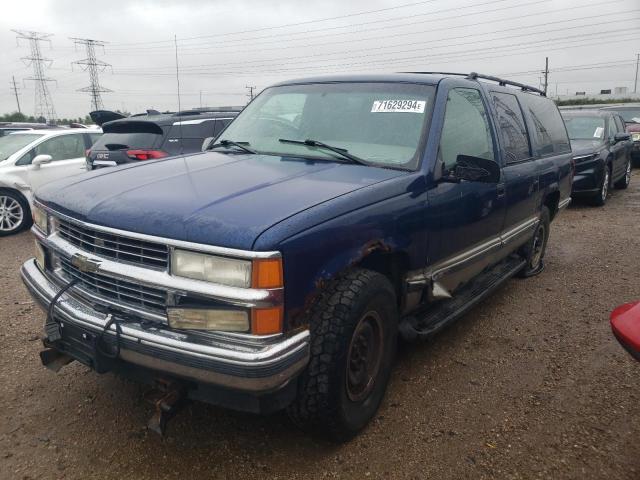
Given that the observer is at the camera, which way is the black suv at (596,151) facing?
facing the viewer and to the left of the viewer

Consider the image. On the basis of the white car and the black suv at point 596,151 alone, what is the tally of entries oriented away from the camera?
0

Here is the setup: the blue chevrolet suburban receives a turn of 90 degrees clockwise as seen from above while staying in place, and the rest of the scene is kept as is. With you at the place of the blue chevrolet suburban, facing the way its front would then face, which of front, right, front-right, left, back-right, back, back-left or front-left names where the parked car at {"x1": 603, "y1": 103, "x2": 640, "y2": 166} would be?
right

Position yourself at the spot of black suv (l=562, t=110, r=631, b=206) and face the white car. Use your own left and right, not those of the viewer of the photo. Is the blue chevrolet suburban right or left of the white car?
left

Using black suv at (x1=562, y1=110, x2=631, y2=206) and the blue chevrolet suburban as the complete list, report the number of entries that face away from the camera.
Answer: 0

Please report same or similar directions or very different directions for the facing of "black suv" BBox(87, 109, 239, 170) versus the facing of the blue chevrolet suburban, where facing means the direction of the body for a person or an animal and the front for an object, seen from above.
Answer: very different directions

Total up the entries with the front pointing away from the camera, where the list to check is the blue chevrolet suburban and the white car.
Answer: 0

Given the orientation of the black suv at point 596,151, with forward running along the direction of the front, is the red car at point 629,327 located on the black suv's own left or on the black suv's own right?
on the black suv's own left

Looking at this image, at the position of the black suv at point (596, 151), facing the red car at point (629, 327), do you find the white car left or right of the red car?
right

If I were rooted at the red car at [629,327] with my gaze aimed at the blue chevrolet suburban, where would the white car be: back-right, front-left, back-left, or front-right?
front-right

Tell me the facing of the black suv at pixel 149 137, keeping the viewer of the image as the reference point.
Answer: facing away from the viewer and to the right of the viewer

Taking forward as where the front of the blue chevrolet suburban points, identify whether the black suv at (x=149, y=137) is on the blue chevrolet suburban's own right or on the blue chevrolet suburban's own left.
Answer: on the blue chevrolet suburban's own right
